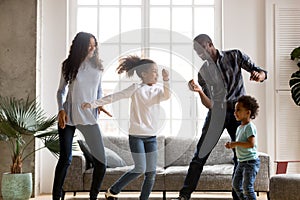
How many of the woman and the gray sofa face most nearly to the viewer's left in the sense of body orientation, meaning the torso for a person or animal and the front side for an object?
0

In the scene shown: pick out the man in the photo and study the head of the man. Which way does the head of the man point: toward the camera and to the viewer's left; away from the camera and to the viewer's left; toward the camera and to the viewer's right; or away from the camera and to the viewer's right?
toward the camera and to the viewer's left

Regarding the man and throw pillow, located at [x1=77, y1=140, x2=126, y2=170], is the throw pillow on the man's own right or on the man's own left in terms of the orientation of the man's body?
on the man's own right

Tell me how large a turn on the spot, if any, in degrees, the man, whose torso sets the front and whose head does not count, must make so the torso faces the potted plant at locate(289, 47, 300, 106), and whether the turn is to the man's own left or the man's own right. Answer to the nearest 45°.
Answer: approximately 180°

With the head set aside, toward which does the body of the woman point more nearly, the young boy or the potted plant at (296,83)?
the young boy

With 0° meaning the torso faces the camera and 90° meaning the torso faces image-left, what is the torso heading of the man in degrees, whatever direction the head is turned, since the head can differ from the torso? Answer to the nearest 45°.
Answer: approximately 45°

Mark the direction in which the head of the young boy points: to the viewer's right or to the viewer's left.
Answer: to the viewer's left

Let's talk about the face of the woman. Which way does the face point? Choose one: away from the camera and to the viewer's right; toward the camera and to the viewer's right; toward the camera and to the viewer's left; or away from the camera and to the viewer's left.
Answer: toward the camera and to the viewer's right

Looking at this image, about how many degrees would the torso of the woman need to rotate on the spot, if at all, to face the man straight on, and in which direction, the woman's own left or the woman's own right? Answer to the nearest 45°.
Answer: approximately 45° to the woman's own left

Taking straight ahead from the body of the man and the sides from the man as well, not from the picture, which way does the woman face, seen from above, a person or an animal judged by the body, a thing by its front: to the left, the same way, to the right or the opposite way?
to the left

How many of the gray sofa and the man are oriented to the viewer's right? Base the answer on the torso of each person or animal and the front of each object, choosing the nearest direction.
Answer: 0

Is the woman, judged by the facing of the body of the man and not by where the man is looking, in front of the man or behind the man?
in front

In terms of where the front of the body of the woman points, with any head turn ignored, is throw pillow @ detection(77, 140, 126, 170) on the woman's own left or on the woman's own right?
on the woman's own left

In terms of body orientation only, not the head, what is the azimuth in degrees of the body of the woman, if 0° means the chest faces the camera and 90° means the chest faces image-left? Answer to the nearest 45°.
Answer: approximately 315°
